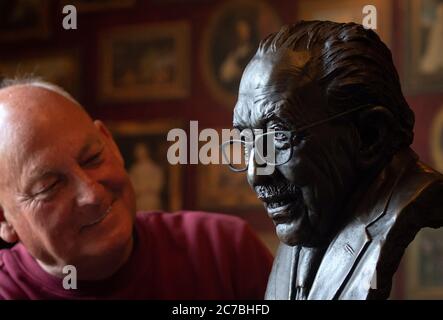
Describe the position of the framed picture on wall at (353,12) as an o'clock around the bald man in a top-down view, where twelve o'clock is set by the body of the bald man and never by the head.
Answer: The framed picture on wall is roughly at 7 o'clock from the bald man.

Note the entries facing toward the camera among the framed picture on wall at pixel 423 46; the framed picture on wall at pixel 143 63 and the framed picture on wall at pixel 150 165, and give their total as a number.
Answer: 3

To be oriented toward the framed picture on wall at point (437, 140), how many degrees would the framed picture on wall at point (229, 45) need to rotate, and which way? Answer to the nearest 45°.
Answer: approximately 45° to its left

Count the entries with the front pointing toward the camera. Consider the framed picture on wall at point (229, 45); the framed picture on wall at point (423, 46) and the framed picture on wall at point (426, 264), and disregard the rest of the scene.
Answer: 3

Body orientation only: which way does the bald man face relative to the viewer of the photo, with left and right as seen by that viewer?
facing the viewer

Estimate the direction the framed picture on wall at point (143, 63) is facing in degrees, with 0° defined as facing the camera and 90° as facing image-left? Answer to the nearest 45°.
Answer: approximately 0°

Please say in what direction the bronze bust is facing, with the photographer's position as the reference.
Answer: facing the viewer and to the left of the viewer

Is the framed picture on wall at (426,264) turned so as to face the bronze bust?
yes

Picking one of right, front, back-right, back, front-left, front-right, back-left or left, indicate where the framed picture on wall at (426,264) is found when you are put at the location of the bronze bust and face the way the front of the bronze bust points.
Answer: back-right

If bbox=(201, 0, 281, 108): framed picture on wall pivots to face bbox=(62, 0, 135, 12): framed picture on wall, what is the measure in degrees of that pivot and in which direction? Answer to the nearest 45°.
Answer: approximately 90° to its right

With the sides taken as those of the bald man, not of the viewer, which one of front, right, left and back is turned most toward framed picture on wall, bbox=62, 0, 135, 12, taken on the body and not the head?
back

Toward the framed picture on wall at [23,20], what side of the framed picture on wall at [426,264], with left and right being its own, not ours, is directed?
right
